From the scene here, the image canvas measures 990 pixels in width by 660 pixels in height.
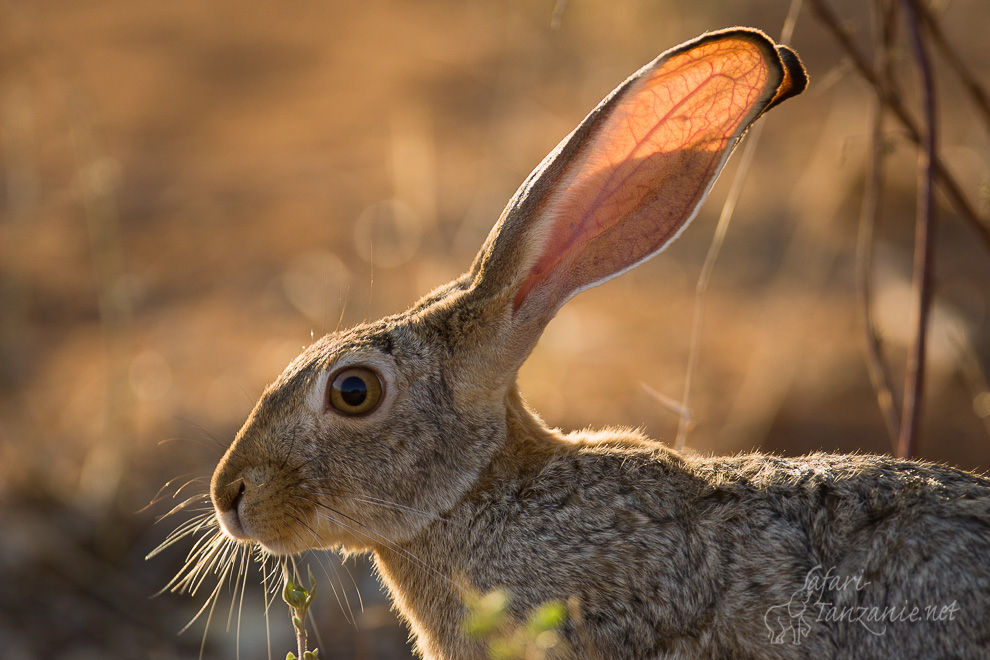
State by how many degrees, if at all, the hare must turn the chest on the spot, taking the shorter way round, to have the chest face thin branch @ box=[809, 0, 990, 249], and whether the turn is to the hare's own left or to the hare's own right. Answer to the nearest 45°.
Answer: approximately 135° to the hare's own right

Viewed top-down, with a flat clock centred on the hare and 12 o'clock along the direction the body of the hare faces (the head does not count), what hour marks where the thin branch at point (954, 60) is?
The thin branch is roughly at 5 o'clock from the hare.

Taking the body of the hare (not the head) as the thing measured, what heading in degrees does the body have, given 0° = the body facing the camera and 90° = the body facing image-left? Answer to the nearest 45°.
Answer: approximately 90°

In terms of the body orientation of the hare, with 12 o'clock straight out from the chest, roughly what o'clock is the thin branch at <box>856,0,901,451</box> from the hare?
The thin branch is roughly at 5 o'clock from the hare.
